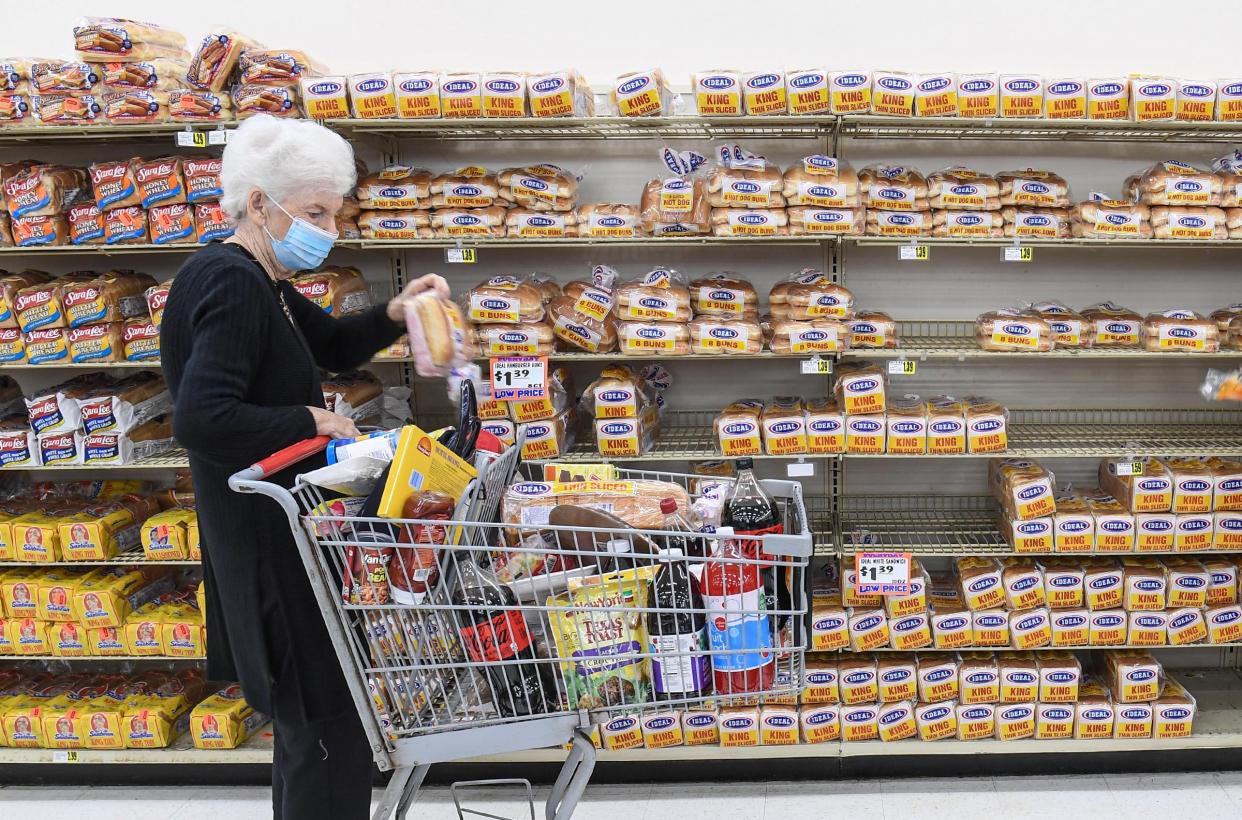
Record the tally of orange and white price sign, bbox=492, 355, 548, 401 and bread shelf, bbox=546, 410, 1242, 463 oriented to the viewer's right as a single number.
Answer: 0

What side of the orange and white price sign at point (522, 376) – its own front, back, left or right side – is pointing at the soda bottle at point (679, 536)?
front

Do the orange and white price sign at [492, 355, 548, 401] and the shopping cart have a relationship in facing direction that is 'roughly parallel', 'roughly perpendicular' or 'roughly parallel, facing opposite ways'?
roughly perpendicular

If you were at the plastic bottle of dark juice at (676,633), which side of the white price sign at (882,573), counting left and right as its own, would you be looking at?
front

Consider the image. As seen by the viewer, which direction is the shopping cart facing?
to the viewer's right

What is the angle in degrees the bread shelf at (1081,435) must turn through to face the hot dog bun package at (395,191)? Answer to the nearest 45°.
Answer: approximately 90° to its right

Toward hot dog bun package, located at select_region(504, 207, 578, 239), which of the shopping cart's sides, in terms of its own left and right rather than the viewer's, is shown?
left

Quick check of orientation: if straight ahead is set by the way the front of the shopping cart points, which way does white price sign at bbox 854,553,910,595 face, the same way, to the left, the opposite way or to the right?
to the right

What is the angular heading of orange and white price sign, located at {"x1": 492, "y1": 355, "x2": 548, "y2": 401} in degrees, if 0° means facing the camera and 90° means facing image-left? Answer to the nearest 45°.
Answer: approximately 0°

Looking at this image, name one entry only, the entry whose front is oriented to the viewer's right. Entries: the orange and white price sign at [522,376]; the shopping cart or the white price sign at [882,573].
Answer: the shopping cart

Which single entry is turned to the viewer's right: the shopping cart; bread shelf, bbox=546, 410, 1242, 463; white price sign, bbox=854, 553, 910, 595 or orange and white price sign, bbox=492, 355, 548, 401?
the shopping cart

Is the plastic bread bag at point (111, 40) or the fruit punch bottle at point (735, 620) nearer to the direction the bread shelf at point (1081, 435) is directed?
the fruit punch bottle
